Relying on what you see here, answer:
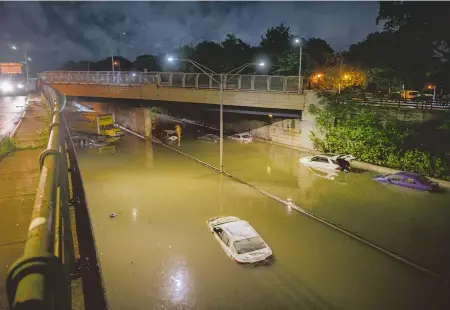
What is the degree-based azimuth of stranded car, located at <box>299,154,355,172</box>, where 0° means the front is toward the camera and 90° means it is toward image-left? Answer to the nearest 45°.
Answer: approximately 90°

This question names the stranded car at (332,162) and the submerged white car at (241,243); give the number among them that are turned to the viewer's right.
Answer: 0

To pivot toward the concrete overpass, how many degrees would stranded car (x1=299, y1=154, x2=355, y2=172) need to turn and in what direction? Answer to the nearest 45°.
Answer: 0° — it already faces it

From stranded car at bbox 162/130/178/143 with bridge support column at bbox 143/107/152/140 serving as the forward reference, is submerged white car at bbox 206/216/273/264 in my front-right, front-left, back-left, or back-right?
back-left

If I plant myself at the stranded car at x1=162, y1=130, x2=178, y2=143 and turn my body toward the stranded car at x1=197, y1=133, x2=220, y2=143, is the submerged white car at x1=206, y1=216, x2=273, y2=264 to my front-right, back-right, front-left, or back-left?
front-right

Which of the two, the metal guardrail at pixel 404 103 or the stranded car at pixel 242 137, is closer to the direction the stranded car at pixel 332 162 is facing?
the stranded car

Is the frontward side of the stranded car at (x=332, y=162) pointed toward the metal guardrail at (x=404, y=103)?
no

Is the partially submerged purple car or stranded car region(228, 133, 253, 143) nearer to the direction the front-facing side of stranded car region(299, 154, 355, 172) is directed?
the stranded car

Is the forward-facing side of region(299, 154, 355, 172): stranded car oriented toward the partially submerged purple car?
no
